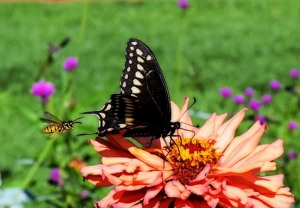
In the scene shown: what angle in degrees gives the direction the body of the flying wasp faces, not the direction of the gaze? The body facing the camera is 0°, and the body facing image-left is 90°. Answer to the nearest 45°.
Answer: approximately 270°

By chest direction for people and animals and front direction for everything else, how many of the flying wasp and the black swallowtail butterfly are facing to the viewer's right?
2

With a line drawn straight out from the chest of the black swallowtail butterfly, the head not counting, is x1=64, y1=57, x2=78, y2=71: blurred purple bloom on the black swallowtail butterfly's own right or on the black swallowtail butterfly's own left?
on the black swallowtail butterfly's own left

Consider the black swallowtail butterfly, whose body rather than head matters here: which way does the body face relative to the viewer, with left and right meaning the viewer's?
facing to the right of the viewer
